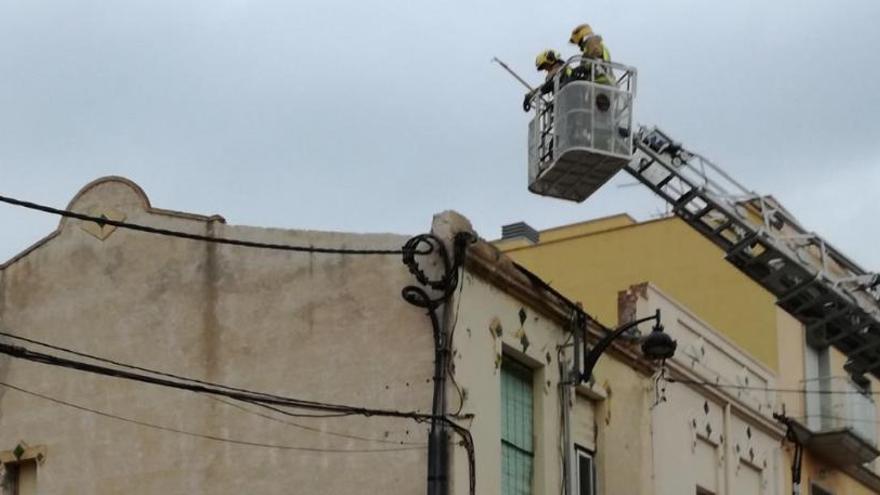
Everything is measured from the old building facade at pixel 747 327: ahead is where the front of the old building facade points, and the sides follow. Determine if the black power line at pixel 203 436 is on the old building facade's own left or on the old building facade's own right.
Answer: on the old building facade's own right

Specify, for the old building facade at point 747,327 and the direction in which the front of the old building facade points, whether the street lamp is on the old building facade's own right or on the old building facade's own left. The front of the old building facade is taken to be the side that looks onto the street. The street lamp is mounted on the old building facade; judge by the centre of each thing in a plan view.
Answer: on the old building facade's own right

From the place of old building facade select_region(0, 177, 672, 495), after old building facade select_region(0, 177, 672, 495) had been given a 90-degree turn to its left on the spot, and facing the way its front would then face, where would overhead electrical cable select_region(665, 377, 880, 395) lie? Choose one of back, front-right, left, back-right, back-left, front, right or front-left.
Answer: front

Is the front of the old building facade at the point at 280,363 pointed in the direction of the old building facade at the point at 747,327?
no

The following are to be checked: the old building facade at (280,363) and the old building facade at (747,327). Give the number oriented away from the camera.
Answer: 0

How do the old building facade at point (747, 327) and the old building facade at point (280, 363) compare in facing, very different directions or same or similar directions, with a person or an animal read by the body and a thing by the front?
same or similar directions

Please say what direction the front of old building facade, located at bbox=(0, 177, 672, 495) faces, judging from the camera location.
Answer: facing the viewer and to the right of the viewer

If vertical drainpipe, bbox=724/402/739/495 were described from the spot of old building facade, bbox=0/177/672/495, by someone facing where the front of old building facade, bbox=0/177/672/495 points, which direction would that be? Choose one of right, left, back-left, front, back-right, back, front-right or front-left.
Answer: left

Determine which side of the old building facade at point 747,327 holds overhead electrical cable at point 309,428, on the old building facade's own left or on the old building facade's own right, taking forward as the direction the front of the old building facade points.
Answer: on the old building facade's own right
